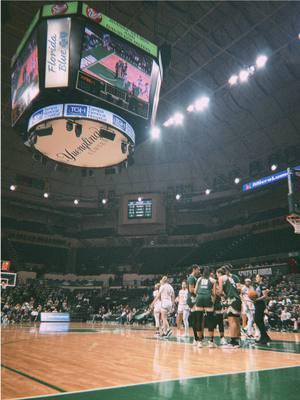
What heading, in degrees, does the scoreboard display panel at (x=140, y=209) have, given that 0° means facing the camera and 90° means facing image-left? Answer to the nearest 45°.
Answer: approximately 0°

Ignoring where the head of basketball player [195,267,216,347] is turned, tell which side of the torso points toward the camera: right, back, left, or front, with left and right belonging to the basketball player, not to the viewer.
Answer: back

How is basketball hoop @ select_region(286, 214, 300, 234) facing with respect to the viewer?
to the viewer's left

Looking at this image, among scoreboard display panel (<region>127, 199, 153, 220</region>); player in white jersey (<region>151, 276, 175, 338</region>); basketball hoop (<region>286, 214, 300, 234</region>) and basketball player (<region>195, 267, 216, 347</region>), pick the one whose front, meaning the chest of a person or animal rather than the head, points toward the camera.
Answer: the scoreboard display panel

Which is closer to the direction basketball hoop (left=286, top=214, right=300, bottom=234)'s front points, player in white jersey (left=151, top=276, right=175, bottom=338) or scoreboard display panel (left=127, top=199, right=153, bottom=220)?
the player in white jersey

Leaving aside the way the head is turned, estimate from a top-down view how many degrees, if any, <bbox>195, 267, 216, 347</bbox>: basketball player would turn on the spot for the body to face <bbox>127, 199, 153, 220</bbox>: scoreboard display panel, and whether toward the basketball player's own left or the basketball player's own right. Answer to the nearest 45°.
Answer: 0° — they already face it
